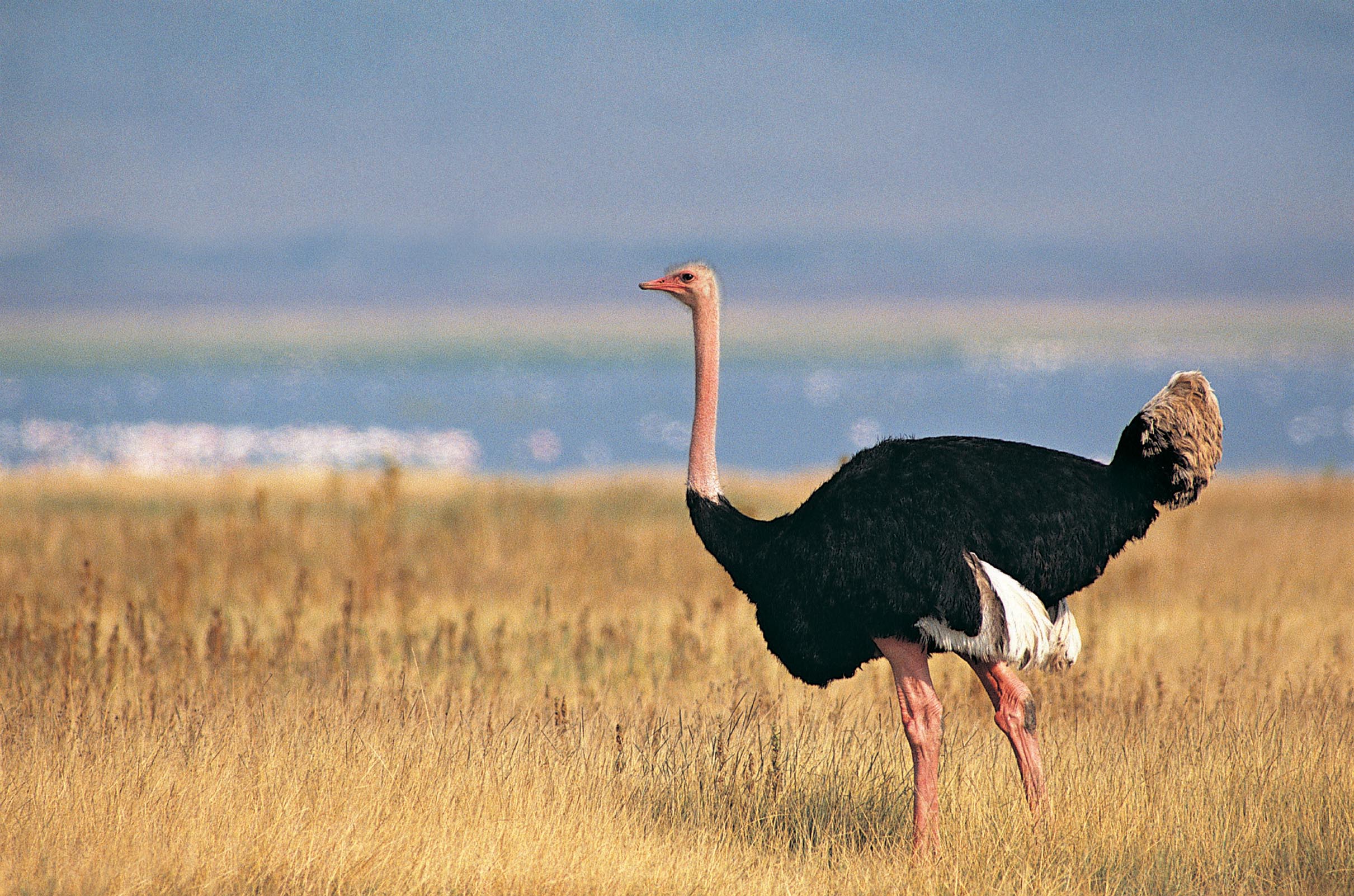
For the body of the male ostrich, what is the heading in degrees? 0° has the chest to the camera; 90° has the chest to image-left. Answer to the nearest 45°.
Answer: approximately 90°
